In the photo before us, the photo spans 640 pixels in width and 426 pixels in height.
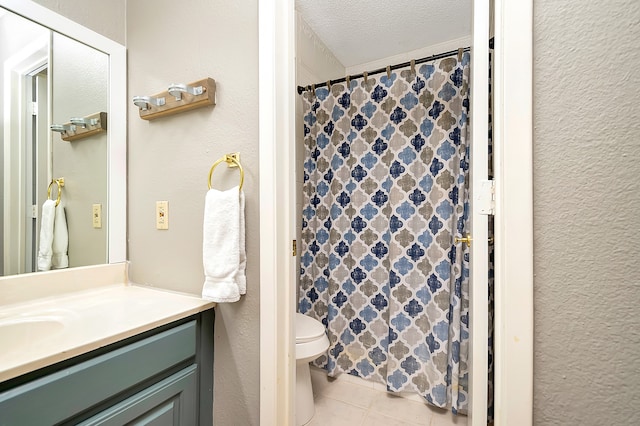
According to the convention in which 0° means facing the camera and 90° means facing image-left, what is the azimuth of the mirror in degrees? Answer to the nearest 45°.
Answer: approximately 315°

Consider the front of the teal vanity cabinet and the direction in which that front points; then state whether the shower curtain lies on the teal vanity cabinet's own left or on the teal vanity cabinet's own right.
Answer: on the teal vanity cabinet's own left

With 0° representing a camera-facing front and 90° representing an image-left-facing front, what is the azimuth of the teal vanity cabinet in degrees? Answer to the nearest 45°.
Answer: approximately 315°

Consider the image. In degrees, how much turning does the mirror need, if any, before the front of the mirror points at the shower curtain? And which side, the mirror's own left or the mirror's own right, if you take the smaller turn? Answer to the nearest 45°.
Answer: approximately 45° to the mirror's own left
